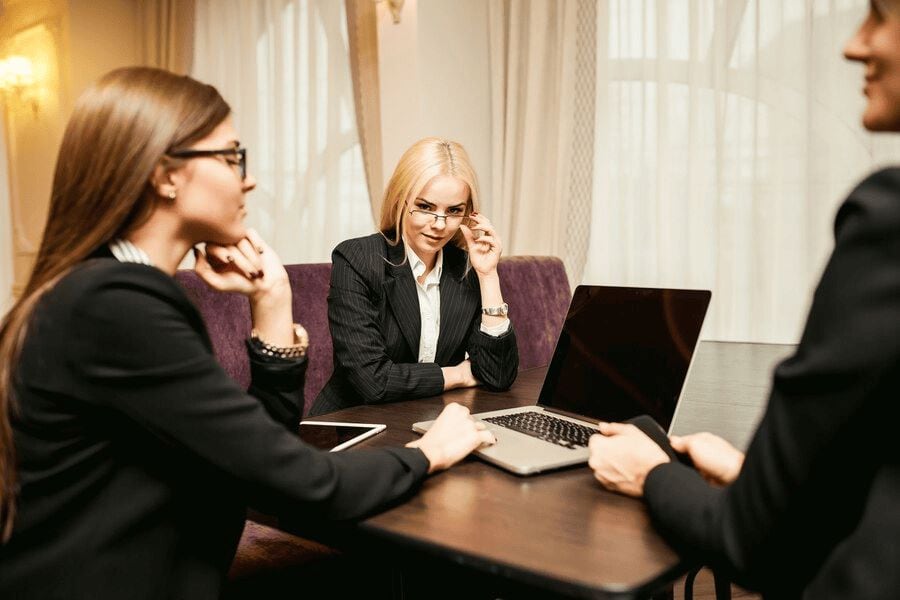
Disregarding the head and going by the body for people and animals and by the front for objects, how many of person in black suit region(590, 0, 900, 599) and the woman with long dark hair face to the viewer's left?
1

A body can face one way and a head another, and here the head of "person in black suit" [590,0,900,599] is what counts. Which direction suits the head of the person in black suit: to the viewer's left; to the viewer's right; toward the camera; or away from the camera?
to the viewer's left

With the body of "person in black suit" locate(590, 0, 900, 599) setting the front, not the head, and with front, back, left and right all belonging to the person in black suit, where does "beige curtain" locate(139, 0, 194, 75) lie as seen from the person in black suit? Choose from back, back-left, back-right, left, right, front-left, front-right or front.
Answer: front-right

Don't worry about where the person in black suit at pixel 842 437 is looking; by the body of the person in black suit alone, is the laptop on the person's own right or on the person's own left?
on the person's own right

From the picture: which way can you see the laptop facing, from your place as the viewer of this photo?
facing the viewer and to the left of the viewer

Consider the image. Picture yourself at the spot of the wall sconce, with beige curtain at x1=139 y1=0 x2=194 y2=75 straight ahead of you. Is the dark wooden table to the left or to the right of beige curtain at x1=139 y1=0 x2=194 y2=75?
right

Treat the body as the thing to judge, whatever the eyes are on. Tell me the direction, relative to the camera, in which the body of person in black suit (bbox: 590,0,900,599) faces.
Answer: to the viewer's left

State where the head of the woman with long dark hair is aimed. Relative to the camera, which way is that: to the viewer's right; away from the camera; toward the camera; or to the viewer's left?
to the viewer's right

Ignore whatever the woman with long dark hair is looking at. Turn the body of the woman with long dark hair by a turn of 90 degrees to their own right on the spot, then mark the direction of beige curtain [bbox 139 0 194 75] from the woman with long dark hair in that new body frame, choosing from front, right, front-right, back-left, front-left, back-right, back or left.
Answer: back

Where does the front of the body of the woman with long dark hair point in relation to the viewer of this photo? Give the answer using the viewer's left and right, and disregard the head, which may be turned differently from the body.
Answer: facing to the right of the viewer

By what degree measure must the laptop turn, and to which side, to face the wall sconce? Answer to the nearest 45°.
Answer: approximately 90° to its right

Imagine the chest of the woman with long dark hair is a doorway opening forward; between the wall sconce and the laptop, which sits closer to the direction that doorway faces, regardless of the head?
the laptop

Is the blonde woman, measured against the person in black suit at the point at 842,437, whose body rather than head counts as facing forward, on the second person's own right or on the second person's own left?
on the second person's own right

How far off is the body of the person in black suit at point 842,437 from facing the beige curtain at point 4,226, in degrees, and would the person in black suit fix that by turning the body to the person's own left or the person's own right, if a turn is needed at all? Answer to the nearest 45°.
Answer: approximately 45° to the person's own right
